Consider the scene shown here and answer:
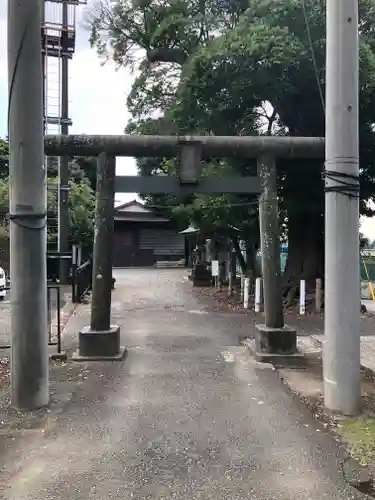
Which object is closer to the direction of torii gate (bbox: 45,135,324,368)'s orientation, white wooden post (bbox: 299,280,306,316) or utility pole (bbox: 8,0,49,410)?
the utility pole

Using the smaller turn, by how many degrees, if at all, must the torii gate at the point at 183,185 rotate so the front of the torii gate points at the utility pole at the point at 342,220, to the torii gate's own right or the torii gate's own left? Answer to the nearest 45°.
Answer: approximately 45° to the torii gate's own left

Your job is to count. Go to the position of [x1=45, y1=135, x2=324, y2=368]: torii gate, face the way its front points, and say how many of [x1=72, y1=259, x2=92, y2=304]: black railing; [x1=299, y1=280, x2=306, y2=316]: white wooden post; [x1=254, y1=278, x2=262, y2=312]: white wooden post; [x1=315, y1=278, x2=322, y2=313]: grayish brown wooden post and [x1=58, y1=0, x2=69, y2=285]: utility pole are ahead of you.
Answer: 0

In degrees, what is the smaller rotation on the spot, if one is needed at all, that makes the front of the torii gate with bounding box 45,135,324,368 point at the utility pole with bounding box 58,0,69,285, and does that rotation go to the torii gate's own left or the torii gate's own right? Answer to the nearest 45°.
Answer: approximately 180°

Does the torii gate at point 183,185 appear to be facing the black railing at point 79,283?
no

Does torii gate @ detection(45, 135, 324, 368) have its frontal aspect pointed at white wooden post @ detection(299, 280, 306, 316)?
no

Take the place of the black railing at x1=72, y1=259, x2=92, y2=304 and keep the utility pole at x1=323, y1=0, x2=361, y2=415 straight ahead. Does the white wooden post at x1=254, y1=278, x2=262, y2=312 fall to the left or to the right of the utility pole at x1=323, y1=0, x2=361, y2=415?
left

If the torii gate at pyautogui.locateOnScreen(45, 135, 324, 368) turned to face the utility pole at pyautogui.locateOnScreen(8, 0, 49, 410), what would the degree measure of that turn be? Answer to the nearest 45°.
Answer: approximately 45° to its right

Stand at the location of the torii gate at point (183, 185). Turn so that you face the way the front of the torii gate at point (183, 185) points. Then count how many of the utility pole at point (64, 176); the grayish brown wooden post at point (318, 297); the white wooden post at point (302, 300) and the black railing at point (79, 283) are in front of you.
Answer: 0

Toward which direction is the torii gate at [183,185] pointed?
toward the camera

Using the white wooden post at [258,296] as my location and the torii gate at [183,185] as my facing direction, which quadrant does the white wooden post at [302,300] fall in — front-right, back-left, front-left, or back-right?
front-left

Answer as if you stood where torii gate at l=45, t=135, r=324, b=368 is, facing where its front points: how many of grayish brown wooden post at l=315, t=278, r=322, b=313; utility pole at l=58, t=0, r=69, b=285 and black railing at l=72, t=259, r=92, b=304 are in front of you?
0

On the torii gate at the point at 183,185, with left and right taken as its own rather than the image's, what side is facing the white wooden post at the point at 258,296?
back

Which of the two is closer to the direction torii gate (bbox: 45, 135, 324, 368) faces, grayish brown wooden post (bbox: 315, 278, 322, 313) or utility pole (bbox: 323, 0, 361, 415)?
the utility pole
